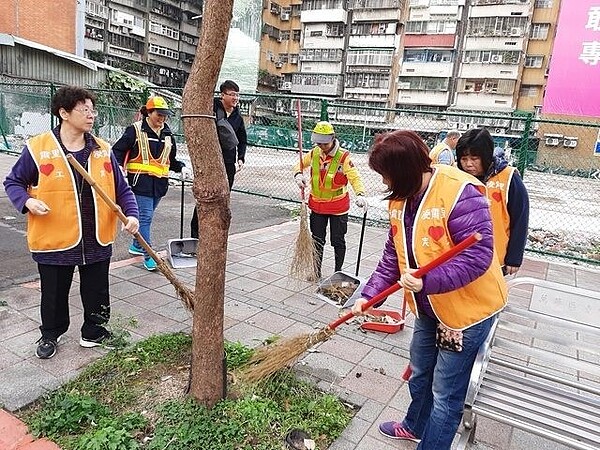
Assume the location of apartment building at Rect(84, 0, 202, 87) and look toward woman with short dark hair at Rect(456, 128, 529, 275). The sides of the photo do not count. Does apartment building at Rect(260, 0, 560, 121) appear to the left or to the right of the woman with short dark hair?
left

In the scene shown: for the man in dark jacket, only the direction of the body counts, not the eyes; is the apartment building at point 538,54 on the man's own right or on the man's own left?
on the man's own left

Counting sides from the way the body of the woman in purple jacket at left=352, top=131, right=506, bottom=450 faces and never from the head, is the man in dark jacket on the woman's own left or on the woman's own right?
on the woman's own right

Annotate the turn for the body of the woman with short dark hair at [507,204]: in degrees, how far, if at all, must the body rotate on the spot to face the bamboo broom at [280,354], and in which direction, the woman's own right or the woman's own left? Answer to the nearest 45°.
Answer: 0° — they already face it

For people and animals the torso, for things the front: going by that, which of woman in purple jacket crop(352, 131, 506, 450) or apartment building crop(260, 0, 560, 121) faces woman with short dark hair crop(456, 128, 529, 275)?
the apartment building

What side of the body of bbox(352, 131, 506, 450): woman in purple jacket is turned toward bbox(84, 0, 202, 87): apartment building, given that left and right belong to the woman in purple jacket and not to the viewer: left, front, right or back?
right

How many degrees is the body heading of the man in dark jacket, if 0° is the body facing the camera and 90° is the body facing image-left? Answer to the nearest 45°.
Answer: approximately 315°

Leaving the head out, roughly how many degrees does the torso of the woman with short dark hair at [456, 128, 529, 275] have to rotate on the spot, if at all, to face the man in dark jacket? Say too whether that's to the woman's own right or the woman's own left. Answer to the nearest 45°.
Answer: approximately 90° to the woman's own right

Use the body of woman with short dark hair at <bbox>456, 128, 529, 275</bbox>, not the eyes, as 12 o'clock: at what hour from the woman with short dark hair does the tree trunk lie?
The tree trunk is roughly at 12 o'clock from the woman with short dark hair.

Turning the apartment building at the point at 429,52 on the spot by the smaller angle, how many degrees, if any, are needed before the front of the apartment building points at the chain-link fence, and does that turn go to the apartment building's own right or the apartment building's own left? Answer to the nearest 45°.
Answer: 0° — it already faces it

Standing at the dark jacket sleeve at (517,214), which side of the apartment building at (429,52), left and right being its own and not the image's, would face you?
front

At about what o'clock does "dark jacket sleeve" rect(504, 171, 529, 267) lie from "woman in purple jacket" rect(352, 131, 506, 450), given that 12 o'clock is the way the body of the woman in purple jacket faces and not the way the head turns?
The dark jacket sleeve is roughly at 5 o'clock from the woman in purple jacket.

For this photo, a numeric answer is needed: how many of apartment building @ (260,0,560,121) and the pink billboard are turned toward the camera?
2
